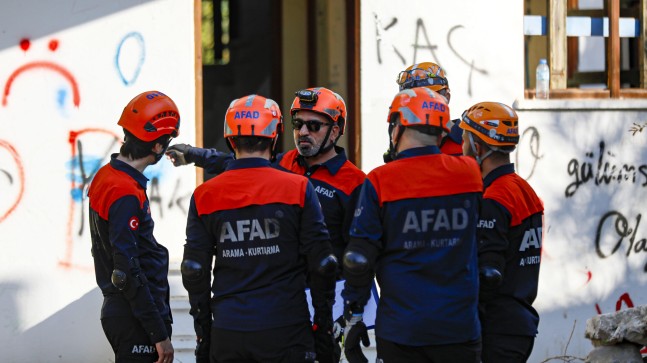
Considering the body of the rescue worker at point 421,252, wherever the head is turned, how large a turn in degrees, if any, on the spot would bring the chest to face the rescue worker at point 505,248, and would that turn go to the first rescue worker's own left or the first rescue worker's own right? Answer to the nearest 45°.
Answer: approximately 90° to the first rescue worker's own right

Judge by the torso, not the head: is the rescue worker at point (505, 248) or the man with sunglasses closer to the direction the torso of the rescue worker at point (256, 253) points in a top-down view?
the man with sunglasses

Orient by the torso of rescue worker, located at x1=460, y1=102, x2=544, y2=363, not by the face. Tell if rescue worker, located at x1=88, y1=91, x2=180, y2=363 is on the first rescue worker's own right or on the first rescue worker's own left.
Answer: on the first rescue worker's own left

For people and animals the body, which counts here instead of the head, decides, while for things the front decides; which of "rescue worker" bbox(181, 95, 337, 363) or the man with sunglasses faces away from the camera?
the rescue worker

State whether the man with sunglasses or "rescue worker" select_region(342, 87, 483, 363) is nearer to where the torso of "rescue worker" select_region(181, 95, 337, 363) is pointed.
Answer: the man with sunglasses

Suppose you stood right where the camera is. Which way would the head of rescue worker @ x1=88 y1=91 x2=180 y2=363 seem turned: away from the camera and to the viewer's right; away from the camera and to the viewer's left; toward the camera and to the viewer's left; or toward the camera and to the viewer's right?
away from the camera and to the viewer's right

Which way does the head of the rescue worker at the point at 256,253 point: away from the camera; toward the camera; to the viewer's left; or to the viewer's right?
away from the camera

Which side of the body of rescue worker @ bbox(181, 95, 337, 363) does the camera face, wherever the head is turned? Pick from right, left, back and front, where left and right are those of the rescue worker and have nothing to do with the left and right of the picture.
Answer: back

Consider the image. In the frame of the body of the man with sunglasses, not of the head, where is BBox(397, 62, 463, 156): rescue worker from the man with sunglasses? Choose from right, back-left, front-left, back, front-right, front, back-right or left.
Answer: back

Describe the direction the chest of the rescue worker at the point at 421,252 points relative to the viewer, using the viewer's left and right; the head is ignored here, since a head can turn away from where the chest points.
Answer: facing away from the viewer and to the left of the viewer

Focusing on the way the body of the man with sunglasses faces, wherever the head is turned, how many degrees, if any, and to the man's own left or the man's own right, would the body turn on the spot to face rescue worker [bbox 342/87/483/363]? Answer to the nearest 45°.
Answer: approximately 45° to the man's own left

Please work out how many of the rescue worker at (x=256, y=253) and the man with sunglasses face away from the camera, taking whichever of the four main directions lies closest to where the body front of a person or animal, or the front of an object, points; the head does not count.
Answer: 1
